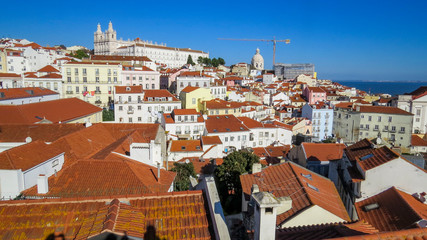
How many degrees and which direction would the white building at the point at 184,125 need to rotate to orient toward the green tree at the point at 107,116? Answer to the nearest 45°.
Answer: approximately 135° to its right

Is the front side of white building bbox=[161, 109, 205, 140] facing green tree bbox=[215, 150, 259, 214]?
yes

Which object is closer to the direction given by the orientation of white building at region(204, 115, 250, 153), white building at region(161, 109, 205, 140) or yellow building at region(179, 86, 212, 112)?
the white building

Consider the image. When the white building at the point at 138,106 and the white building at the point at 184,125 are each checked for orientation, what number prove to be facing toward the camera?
2

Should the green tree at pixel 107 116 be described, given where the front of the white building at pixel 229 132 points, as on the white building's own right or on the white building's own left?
on the white building's own right

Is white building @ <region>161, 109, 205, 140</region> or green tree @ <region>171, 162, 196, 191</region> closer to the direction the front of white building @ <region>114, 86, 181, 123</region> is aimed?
the green tree
